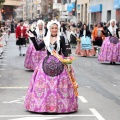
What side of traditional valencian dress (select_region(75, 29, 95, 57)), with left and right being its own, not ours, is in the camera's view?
front

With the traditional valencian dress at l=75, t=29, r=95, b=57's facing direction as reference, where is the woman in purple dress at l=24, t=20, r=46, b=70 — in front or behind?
in front

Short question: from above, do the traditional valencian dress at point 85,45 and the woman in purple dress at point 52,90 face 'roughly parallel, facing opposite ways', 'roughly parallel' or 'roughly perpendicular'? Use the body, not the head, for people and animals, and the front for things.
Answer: roughly parallel

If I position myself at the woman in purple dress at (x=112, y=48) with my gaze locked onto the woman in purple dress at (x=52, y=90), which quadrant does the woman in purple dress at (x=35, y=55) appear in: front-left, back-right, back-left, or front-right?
front-right

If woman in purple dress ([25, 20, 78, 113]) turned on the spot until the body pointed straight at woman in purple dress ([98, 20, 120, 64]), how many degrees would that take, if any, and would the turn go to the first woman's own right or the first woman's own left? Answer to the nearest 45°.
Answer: approximately 180°

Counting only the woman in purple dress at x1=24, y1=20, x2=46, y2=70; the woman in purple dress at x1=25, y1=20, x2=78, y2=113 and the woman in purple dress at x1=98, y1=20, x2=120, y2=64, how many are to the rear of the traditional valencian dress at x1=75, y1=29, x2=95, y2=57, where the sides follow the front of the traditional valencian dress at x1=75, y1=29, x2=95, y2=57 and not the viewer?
0

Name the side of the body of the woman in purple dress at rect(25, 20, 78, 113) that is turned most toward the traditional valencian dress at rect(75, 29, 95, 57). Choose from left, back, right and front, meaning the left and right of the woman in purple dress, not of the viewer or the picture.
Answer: back

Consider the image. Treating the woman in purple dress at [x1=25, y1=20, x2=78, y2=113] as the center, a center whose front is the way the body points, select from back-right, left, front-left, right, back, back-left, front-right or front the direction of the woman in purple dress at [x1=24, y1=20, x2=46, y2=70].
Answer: back

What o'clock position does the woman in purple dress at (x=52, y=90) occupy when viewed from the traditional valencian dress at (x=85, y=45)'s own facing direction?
The woman in purple dress is roughly at 12 o'clock from the traditional valencian dress.
